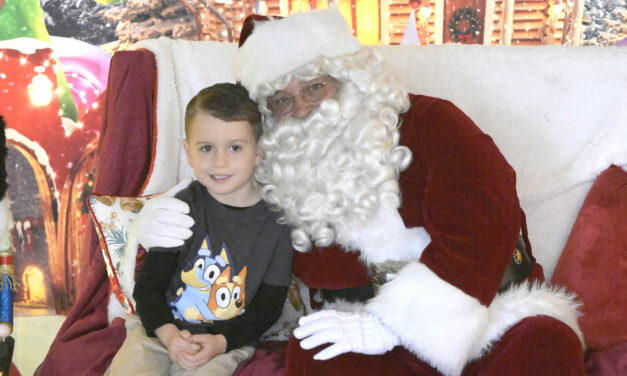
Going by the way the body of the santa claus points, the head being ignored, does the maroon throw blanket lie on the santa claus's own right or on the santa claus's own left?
on the santa claus's own right

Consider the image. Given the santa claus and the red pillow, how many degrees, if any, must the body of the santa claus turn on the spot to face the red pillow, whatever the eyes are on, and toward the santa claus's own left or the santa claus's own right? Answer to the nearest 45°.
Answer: approximately 135° to the santa claus's own left

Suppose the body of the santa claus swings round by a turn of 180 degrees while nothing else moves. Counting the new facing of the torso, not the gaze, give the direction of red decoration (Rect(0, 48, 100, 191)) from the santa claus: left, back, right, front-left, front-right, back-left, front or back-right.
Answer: left

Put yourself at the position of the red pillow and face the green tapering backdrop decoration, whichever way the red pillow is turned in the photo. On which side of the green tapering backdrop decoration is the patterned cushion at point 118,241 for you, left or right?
left

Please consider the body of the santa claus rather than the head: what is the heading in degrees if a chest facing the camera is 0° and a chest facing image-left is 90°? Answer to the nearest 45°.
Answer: approximately 45°

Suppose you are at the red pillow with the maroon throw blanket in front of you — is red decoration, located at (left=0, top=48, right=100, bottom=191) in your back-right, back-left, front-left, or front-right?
front-right

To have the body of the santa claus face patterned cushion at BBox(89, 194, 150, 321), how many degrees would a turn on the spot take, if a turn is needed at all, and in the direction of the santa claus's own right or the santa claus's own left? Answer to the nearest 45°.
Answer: approximately 45° to the santa claus's own right
